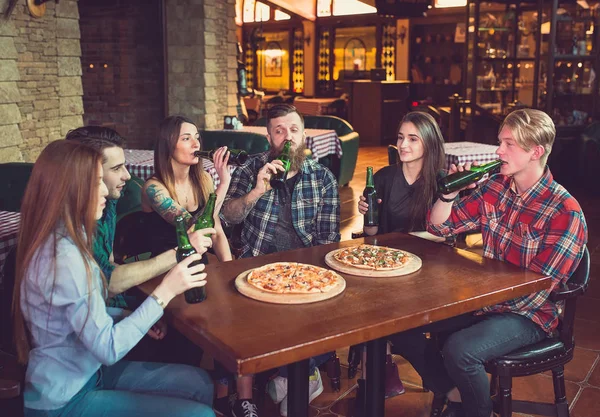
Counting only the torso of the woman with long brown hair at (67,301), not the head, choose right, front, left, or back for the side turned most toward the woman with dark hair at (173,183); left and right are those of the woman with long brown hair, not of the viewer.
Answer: left

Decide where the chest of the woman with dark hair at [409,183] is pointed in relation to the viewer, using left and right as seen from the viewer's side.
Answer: facing the viewer and to the left of the viewer

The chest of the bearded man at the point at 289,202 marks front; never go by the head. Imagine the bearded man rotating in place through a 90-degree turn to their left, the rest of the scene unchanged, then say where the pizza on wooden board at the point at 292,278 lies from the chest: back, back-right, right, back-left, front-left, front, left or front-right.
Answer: right

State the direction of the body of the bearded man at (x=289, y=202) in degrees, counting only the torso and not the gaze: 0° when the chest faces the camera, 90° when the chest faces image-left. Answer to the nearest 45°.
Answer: approximately 0°

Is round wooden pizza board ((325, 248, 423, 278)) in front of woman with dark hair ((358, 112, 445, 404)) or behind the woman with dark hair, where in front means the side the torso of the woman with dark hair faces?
in front

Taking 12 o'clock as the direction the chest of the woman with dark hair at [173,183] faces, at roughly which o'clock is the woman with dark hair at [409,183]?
the woman with dark hair at [409,183] is roughly at 11 o'clock from the woman with dark hair at [173,183].

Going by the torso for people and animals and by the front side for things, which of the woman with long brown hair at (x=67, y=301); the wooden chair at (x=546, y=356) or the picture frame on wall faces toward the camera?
the picture frame on wall

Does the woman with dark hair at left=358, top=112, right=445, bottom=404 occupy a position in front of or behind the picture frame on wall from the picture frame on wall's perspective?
in front

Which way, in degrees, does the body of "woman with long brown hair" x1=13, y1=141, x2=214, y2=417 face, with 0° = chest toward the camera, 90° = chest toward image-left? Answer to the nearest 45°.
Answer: approximately 270°

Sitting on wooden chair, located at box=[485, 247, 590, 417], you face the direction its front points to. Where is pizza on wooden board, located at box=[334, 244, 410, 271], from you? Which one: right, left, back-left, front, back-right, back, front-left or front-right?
front

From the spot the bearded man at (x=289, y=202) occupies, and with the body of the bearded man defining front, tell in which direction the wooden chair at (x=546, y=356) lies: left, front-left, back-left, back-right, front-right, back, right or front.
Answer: front-left

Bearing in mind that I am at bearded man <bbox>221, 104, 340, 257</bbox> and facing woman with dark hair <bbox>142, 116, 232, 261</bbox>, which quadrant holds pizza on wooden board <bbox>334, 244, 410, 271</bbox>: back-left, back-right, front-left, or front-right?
back-left

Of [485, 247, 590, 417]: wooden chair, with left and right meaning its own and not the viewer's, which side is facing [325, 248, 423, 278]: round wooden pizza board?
front

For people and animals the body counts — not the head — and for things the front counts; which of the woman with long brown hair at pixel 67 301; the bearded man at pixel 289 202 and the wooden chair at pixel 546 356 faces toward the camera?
the bearded man

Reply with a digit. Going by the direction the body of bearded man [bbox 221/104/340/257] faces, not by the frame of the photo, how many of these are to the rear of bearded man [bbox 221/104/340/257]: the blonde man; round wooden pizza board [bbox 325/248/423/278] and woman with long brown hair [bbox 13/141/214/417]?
0

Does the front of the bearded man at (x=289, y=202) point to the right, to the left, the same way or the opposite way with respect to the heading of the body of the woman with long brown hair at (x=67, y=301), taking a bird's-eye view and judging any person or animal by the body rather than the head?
to the right

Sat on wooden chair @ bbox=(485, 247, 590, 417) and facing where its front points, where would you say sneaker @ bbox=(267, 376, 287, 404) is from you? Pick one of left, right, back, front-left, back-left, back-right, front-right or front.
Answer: front

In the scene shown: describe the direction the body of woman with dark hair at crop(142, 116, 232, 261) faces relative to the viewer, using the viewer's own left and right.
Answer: facing the viewer and to the right of the viewer

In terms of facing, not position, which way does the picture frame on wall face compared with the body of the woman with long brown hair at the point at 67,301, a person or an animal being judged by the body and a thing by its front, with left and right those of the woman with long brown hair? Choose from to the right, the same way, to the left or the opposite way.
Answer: to the right

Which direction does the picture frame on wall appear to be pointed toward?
toward the camera

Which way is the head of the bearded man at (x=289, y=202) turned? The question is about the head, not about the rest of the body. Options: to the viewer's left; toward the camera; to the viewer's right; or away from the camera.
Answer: toward the camera

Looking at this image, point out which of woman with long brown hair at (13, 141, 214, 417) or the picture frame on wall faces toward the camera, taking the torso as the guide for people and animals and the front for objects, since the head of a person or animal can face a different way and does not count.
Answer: the picture frame on wall
